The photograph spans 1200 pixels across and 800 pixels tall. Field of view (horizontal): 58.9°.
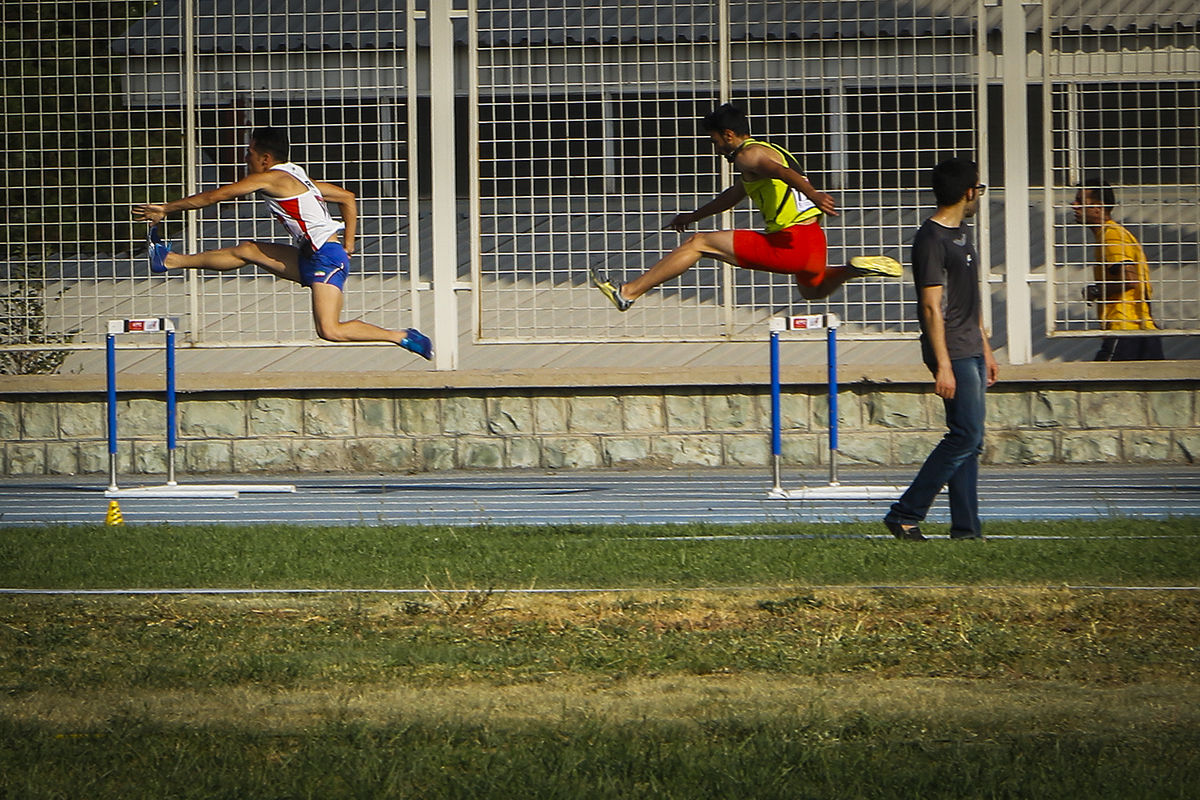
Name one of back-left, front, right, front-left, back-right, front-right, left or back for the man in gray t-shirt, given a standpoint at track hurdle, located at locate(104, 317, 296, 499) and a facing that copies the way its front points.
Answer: front-right

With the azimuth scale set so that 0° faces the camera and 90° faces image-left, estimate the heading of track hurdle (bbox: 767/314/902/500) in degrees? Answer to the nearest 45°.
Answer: approximately 270°

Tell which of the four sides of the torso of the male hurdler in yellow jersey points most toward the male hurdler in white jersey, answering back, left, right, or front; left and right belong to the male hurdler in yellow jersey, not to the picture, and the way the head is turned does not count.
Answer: front

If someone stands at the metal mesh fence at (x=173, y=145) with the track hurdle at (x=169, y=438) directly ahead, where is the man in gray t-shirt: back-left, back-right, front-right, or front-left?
front-left

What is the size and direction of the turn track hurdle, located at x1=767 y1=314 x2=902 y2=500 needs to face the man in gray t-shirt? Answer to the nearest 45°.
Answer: approximately 90° to its right

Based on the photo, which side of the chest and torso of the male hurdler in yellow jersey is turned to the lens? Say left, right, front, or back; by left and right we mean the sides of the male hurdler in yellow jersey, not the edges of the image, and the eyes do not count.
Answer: left

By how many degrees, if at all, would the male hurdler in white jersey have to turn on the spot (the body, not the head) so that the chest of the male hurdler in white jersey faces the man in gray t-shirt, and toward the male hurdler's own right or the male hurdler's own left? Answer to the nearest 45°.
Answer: approximately 135° to the male hurdler's own left

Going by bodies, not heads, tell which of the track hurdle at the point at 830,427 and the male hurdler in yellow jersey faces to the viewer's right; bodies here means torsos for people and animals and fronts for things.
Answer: the track hurdle

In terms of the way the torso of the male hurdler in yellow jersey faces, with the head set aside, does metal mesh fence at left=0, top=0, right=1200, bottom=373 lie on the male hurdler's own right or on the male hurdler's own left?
on the male hurdler's own right

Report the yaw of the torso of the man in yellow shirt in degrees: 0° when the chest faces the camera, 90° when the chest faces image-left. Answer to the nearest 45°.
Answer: approximately 90°

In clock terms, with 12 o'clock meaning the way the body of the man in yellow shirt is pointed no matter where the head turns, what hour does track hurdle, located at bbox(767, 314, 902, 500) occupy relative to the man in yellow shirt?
The track hurdle is roughly at 10 o'clock from the man in yellow shirt.

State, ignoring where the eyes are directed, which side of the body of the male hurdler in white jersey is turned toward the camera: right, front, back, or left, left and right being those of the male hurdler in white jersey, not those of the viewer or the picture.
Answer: left
